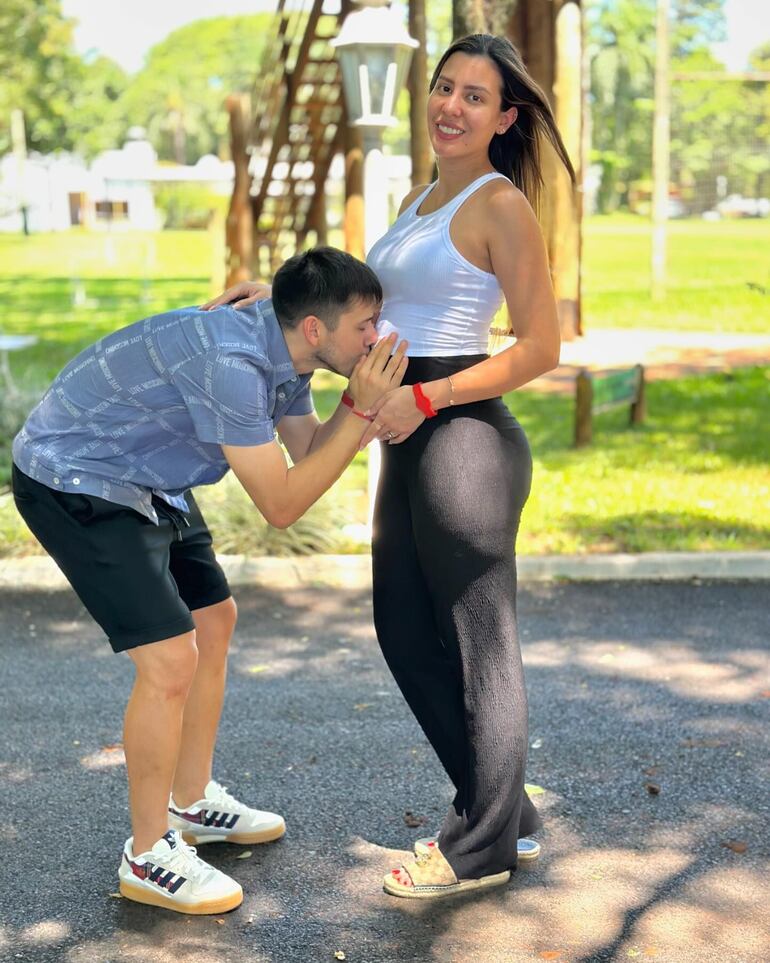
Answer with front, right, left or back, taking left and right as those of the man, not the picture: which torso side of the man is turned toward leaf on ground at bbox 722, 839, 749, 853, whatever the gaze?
front

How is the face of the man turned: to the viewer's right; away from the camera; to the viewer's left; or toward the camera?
to the viewer's right

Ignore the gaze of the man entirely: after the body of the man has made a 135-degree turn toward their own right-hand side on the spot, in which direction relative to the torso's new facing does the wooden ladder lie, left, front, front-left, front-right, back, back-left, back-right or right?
back-right

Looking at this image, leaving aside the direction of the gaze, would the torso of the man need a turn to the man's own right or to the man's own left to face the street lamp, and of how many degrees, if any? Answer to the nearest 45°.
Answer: approximately 90° to the man's own left

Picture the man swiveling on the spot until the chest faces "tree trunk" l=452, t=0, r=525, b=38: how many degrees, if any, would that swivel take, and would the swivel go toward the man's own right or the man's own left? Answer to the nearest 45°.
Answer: approximately 90° to the man's own left

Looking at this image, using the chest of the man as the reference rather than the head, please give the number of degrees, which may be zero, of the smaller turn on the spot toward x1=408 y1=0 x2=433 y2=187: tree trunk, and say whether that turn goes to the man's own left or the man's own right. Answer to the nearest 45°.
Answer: approximately 90° to the man's own left

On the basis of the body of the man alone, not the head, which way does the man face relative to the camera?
to the viewer's right

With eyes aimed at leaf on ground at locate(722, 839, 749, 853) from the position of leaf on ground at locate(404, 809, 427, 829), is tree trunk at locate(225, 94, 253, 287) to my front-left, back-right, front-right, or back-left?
back-left

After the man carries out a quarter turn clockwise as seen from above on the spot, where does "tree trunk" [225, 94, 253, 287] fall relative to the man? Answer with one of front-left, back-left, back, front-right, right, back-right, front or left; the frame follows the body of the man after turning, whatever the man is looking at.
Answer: back
